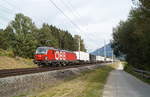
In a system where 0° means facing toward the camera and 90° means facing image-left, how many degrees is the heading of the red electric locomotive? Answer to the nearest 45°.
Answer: approximately 45°
